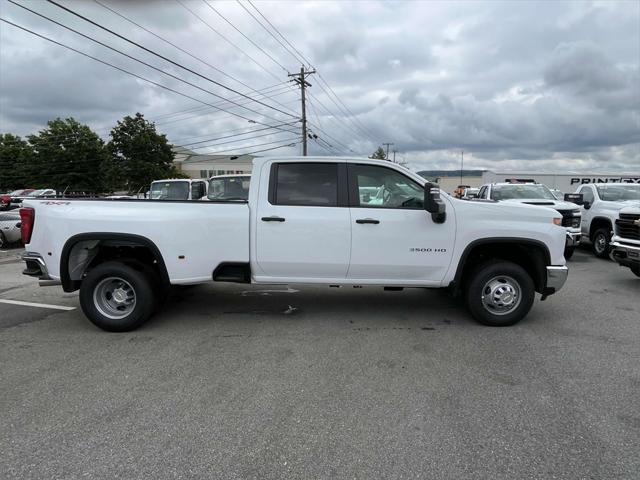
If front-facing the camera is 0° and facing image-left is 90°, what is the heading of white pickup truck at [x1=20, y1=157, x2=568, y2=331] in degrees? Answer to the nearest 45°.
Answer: approximately 270°

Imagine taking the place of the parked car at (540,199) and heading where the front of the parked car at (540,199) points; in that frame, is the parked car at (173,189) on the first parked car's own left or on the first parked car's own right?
on the first parked car's own right

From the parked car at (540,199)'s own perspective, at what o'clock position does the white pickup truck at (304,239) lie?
The white pickup truck is roughly at 2 o'clock from the parked car.

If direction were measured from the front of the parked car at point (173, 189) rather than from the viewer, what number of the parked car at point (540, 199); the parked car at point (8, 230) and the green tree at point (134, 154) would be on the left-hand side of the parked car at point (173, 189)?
1

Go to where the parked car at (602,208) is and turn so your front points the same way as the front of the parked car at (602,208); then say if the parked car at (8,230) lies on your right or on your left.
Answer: on your right

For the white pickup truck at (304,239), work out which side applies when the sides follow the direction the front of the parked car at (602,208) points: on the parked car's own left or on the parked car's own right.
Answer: on the parked car's own right

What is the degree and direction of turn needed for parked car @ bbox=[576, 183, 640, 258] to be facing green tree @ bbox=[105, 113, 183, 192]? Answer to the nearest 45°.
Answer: approximately 135° to its right

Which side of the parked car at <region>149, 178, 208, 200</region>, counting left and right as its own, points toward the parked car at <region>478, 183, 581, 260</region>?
left

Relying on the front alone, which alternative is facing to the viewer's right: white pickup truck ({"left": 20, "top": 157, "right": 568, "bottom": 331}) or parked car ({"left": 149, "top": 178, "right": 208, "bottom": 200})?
the white pickup truck

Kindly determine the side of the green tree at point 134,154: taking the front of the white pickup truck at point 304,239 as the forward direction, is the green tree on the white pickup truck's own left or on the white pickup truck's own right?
on the white pickup truck's own left

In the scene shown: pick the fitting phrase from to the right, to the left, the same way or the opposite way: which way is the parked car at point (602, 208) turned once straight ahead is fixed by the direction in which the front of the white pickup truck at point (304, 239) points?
to the right

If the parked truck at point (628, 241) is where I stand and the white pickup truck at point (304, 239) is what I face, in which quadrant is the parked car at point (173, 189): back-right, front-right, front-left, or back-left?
front-right

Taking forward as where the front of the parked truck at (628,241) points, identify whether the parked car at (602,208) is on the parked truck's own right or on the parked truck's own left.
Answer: on the parked truck's own right

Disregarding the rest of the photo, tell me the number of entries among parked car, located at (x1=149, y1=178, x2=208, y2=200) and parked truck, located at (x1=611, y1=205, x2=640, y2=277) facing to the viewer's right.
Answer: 0

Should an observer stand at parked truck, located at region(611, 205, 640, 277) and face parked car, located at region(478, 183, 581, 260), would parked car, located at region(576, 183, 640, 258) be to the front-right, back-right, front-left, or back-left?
front-right

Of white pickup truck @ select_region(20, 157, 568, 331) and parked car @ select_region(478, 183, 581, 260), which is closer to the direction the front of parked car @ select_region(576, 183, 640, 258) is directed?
the white pickup truck

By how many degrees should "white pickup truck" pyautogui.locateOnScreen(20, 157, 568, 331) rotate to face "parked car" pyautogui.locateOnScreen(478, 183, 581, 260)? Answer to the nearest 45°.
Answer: approximately 45° to its left

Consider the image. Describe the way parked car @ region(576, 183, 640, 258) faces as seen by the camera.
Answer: facing the viewer and to the right of the viewer
